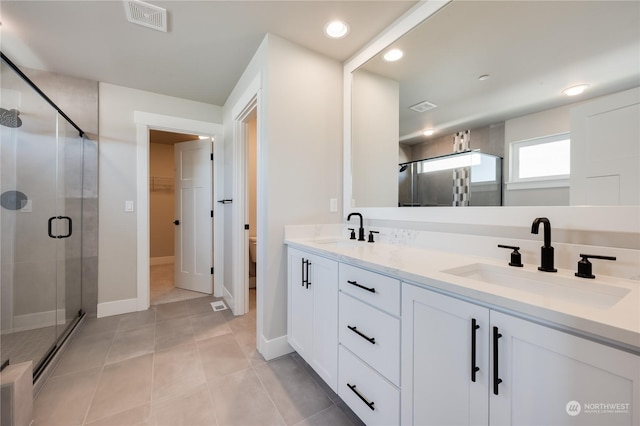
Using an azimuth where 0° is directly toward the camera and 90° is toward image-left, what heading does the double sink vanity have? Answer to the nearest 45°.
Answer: approximately 45°

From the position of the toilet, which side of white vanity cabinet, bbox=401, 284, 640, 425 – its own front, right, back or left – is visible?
right

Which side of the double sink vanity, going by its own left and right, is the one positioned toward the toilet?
right

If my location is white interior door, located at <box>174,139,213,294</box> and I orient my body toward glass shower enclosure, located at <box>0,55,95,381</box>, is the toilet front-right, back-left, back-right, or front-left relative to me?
back-left

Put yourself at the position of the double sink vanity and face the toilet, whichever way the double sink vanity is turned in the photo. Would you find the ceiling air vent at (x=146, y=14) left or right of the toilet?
left

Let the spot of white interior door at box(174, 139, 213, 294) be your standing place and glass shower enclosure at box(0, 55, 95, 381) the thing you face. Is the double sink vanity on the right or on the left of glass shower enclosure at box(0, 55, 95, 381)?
left

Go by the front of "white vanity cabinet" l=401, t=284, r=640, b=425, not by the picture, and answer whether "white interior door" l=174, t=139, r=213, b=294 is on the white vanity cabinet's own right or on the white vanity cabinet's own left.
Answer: on the white vanity cabinet's own right
